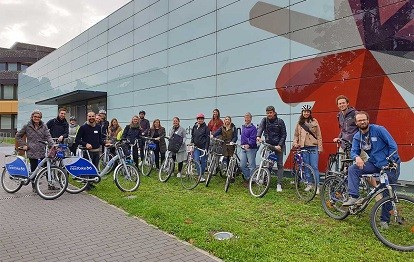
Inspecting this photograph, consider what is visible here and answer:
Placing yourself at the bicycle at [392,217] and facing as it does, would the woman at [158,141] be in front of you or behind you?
behind

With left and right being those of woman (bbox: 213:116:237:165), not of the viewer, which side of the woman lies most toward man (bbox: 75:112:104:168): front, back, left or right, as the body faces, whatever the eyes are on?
right

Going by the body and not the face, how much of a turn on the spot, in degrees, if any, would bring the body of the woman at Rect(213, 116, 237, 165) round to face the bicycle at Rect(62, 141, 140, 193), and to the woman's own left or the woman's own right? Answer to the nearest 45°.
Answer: approximately 90° to the woman's own right

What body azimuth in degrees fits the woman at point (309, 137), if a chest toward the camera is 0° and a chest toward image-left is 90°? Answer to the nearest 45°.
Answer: approximately 0°

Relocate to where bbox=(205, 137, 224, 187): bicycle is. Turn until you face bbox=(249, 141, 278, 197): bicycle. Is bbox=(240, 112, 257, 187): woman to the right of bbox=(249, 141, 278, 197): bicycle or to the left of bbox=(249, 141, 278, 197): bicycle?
left

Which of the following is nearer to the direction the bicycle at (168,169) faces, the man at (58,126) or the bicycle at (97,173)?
the bicycle
